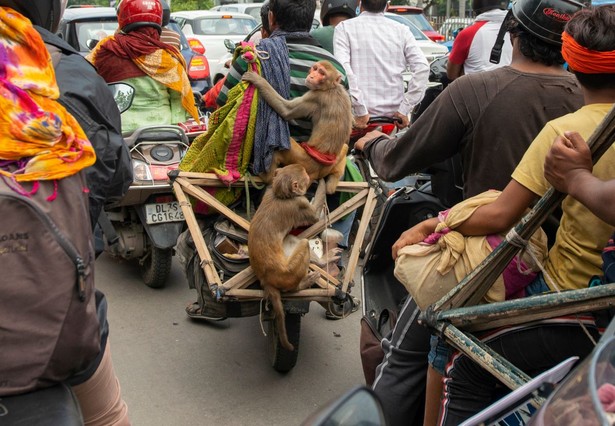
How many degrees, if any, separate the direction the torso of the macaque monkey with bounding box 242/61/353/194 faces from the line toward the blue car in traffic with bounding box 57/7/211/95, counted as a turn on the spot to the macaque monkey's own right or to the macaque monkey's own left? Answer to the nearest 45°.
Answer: approximately 45° to the macaque monkey's own right

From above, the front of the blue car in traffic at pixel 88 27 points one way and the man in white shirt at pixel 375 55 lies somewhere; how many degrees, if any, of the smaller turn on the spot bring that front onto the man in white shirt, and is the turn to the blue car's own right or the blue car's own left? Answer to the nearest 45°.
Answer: approximately 135° to the blue car's own right

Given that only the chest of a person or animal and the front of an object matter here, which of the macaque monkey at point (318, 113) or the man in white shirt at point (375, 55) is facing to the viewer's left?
the macaque monkey

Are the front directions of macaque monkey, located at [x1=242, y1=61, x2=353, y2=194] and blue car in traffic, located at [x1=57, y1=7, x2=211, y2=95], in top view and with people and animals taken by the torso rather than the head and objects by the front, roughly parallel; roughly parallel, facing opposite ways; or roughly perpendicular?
roughly perpendicular

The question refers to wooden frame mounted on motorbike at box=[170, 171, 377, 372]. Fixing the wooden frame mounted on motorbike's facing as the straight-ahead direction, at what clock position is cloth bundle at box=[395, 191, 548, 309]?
The cloth bundle is roughly at 5 o'clock from the wooden frame mounted on motorbike.

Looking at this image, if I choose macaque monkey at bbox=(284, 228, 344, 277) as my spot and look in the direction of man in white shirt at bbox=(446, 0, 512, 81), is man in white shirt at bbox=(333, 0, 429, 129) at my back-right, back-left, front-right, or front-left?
front-left

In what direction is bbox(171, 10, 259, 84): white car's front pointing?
away from the camera

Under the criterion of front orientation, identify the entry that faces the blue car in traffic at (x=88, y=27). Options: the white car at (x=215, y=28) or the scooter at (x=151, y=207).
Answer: the scooter

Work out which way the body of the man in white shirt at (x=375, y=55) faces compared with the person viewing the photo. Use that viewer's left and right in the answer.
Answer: facing away from the viewer

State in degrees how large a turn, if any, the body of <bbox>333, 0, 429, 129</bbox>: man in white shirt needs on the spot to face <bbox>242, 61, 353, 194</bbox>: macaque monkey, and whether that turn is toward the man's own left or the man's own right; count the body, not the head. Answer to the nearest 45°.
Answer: approximately 180°

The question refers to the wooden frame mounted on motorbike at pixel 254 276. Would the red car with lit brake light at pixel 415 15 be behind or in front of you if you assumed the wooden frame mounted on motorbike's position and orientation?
in front

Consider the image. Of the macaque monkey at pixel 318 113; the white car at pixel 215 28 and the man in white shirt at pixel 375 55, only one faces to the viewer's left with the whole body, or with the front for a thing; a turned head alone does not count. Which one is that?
the macaque monkey

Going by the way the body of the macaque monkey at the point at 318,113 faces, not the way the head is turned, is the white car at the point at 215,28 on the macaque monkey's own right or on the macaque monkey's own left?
on the macaque monkey's own right

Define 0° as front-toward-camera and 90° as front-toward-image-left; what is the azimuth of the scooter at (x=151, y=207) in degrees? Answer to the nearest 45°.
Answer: approximately 180°

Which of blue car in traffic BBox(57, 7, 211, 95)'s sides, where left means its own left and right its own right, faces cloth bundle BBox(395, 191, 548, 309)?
back

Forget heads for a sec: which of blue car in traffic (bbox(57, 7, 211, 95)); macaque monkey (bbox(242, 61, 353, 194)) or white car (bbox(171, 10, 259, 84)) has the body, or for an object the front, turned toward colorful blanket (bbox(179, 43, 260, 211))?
the macaque monkey

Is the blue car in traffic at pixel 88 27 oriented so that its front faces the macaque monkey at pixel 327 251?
no

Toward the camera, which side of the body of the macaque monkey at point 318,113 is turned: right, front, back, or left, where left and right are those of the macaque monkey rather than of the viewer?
left
